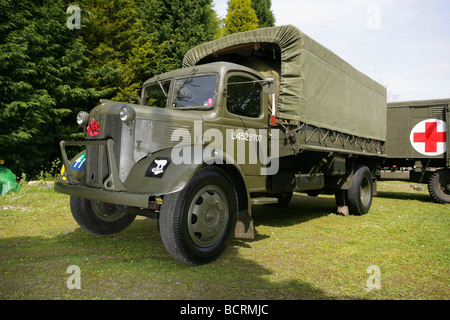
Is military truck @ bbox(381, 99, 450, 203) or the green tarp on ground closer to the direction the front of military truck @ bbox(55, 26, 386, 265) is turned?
the green tarp on ground

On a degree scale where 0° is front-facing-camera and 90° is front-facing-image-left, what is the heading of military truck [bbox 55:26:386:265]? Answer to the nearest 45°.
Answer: approximately 45°

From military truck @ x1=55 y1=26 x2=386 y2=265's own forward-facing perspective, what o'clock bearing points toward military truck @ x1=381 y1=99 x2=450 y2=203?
military truck @ x1=381 y1=99 x2=450 y2=203 is roughly at 6 o'clock from military truck @ x1=55 y1=26 x2=386 y2=265.

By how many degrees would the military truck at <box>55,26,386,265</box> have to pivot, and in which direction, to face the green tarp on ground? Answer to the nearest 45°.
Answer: approximately 90° to its right
